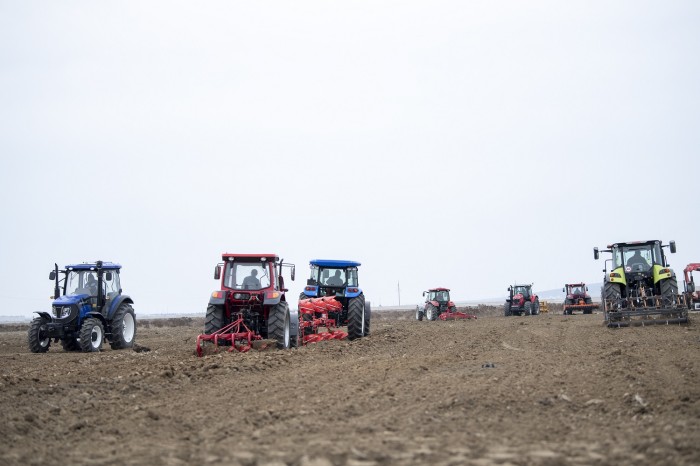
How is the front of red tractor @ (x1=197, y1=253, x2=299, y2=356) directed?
away from the camera

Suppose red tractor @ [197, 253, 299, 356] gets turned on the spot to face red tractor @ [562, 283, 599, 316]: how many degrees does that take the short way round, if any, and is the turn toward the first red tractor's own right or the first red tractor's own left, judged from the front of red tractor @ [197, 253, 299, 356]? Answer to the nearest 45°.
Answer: approximately 45° to the first red tractor's own right

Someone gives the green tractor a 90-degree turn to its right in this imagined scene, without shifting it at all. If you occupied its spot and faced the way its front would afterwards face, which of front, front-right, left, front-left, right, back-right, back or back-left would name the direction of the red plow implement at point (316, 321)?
back-right

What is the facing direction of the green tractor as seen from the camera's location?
facing away from the viewer

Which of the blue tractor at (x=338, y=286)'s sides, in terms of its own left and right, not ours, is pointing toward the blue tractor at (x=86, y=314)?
left

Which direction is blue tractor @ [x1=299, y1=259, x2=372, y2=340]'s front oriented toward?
away from the camera

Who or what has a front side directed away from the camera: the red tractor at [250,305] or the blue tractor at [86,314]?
the red tractor

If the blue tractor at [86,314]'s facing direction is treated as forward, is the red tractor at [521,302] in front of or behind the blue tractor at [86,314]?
behind

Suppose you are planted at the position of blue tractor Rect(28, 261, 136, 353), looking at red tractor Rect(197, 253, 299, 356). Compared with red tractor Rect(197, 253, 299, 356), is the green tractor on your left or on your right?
left
